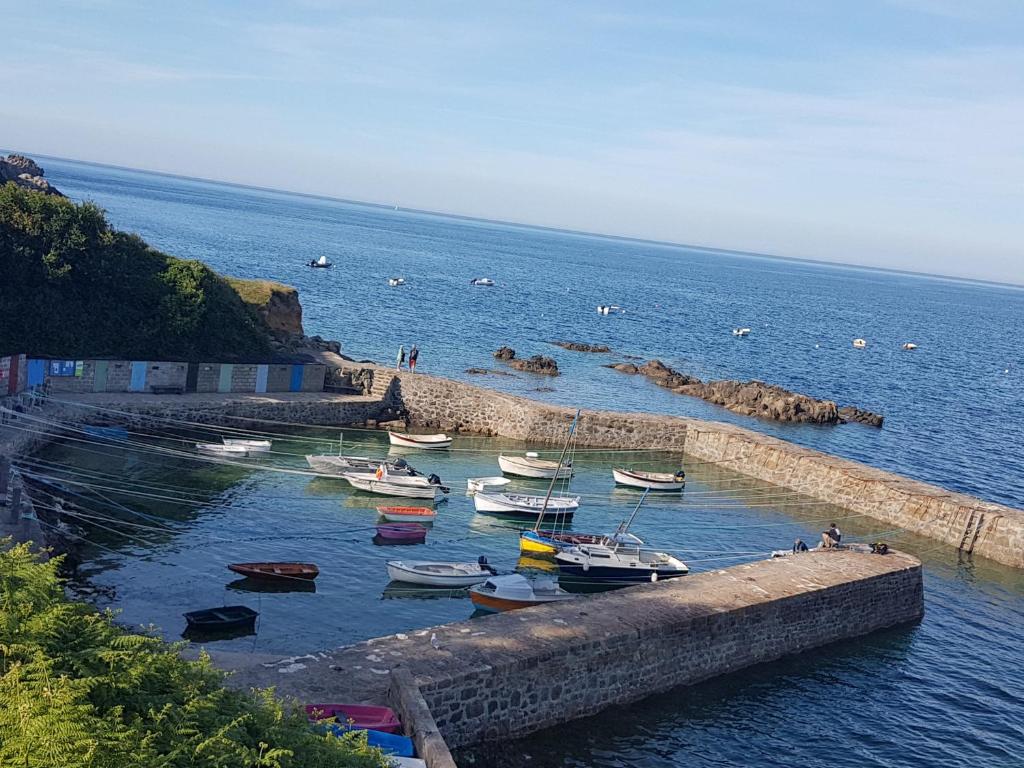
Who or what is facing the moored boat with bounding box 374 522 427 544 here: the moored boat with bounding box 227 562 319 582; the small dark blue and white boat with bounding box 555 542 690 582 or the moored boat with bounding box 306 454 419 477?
the small dark blue and white boat

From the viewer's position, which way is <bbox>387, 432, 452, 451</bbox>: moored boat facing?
facing to the left of the viewer

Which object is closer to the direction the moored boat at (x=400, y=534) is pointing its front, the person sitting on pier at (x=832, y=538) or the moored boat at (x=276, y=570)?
the moored boat

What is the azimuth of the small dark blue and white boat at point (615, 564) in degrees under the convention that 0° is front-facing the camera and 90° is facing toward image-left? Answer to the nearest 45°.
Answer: approximately 90°

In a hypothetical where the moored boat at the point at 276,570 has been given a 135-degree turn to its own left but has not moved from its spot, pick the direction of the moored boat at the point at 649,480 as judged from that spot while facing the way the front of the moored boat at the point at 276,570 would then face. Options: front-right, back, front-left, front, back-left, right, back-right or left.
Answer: left

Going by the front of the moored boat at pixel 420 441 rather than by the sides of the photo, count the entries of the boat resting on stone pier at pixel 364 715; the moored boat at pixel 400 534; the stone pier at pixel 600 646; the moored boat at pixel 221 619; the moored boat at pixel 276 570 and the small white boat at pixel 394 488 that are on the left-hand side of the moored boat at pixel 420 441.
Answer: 6

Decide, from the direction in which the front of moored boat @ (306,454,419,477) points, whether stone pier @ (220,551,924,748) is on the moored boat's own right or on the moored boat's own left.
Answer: on the moored boat's own left

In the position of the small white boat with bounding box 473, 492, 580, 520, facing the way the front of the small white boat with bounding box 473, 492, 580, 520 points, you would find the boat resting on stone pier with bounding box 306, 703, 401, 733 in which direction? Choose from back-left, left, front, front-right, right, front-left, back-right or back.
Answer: left

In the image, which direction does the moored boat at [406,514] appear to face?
to the viewer's left

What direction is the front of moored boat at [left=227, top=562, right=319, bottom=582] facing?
to the viewer's left

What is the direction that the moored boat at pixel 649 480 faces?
to the viewer's left

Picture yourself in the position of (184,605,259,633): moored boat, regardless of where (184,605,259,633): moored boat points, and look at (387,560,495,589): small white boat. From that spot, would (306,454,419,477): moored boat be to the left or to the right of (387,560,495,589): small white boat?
left

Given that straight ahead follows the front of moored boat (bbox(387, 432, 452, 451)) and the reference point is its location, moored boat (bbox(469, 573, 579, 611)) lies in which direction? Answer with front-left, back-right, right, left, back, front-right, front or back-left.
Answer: left
